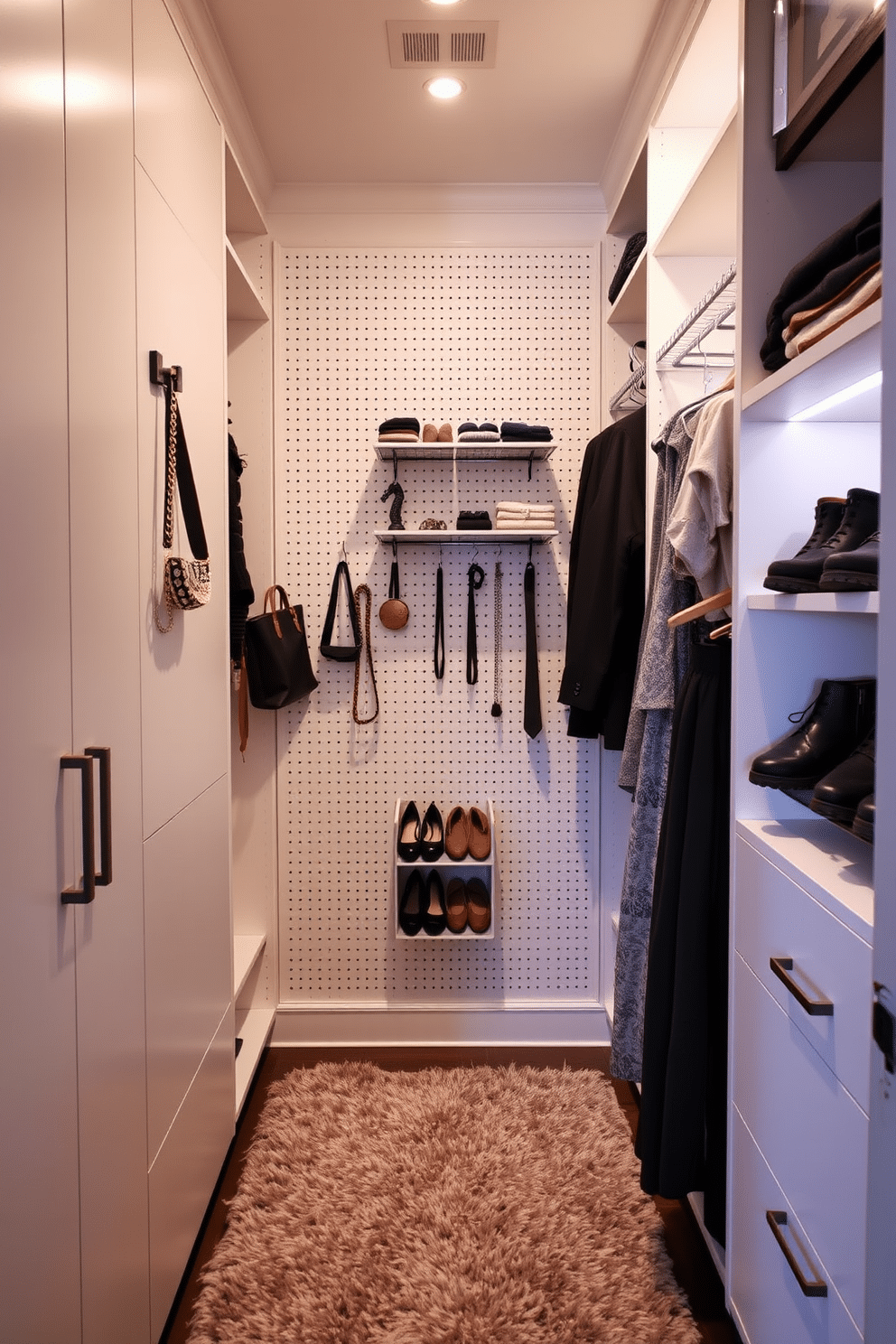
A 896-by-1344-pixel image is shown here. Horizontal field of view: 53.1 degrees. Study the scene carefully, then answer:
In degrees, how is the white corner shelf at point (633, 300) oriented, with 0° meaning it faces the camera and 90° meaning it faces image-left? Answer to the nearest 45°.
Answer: approximately 90°

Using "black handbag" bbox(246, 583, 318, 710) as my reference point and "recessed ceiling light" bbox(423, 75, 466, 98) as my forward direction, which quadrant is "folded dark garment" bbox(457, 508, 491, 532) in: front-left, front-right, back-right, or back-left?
front-left

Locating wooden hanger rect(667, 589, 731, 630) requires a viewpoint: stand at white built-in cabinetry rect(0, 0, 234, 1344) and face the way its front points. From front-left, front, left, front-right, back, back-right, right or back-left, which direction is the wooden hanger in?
front

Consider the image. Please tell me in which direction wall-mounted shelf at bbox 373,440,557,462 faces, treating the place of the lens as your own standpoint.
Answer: facing the viewer

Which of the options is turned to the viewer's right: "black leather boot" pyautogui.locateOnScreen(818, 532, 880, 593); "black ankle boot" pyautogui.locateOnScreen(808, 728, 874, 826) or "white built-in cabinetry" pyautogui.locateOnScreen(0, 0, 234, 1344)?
the white built-in cabinetry

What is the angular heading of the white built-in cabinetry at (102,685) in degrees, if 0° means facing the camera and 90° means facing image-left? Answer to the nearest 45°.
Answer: approximately 270°

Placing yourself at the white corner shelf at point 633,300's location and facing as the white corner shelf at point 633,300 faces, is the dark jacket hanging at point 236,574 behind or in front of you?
in front

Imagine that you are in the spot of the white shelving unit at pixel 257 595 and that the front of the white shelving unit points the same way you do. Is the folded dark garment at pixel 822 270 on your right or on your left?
on your right

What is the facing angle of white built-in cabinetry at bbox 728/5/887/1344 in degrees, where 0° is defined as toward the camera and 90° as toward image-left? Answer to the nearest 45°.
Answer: approximately 90°

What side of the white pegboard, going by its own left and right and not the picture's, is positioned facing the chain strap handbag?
front

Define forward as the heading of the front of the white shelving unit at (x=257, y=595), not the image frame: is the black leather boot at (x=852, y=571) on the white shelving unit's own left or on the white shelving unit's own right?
on the white shelving unit's own right

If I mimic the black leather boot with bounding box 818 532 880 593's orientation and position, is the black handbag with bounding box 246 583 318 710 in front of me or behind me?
in front

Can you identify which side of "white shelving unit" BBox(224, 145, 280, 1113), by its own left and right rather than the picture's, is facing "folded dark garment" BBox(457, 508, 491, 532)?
front

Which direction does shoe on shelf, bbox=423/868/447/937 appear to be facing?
toward the camera

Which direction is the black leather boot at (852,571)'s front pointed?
to the viewer's left

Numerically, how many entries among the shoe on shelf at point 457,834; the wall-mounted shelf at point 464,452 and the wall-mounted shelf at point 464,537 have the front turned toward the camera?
3
